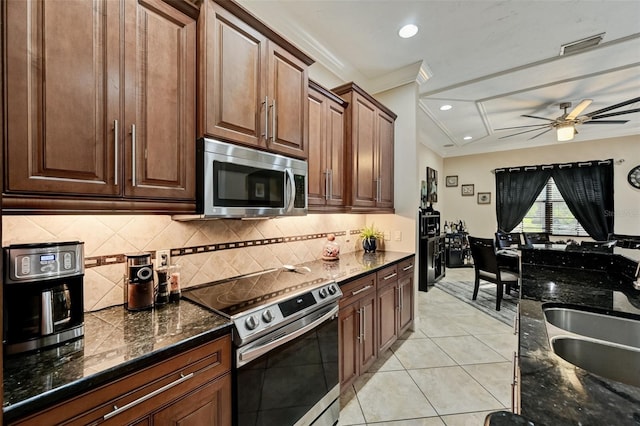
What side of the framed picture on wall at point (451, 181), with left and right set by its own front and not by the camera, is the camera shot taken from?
front

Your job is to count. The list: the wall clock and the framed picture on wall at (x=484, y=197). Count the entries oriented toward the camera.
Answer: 2

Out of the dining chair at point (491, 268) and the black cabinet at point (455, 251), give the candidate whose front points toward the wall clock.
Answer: the dining chair

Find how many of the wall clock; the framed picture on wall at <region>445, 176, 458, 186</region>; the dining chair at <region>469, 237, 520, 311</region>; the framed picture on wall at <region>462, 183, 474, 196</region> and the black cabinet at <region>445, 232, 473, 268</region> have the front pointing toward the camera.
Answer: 4

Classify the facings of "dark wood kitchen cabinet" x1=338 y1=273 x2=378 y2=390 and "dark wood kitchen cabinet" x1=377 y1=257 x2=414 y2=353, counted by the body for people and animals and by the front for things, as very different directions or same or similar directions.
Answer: same or similar directions

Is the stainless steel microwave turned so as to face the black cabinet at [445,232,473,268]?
no

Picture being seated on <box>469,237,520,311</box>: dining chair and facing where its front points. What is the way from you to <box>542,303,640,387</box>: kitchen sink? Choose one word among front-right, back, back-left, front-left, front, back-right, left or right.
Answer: back-right

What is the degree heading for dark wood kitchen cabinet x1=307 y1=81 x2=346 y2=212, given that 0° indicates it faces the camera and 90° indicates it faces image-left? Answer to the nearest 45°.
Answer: approximately 315°

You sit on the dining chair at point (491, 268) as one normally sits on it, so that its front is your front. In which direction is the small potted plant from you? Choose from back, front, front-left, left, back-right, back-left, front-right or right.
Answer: back

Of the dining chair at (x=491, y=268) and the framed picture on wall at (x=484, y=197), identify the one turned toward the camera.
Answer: the framed picture on wall

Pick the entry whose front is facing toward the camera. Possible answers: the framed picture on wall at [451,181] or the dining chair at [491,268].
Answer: the framed picture on wall

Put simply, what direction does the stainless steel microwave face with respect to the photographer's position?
facing the viewer and to the right of the viewer

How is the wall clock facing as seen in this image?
toward the camera

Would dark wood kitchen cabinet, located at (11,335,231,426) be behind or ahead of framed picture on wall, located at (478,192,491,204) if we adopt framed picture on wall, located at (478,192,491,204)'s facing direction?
ahead

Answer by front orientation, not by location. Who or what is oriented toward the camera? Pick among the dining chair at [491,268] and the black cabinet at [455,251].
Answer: the black cabinet

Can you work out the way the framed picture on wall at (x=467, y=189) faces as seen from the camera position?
facing the viewer

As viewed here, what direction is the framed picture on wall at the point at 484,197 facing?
toward the camera

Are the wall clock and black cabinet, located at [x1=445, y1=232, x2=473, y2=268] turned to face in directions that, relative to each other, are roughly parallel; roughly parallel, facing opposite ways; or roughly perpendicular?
roughly parallel

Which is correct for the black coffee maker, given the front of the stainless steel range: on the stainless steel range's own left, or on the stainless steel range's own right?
on the stainless steel range's own right
